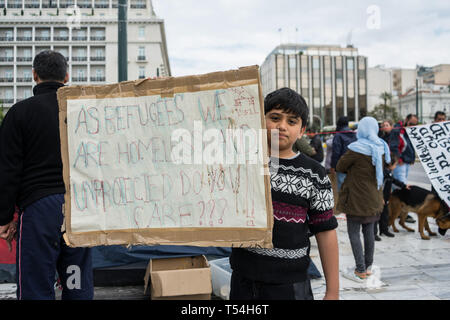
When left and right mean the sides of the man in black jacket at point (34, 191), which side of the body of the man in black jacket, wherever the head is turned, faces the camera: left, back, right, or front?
back

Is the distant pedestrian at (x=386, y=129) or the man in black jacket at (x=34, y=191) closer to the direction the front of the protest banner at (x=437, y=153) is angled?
the man in black jacket
